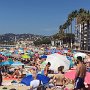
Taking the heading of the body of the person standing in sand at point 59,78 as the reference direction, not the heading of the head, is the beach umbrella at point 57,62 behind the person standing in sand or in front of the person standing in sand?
in front

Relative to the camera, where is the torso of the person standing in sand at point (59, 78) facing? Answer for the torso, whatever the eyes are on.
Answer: away from the camera
